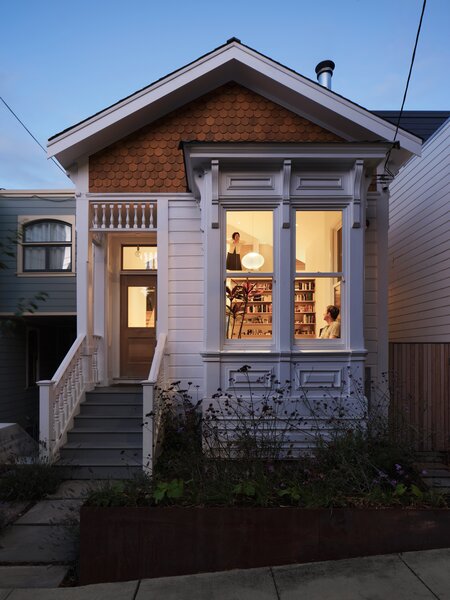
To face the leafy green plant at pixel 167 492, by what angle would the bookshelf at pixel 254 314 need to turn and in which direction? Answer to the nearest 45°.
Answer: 0° — it already faces it

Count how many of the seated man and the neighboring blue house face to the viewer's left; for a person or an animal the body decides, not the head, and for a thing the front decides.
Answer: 1

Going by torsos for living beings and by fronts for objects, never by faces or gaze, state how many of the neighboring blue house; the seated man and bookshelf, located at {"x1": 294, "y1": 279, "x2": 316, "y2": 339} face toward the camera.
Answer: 2

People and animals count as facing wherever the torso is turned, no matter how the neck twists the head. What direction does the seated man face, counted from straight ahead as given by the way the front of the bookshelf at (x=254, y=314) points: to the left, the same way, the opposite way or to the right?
to the right

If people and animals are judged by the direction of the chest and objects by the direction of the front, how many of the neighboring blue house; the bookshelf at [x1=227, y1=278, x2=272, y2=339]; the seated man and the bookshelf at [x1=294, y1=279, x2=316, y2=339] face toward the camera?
3

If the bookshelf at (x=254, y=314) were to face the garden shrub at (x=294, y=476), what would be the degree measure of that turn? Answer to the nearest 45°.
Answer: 0° — it already faces it

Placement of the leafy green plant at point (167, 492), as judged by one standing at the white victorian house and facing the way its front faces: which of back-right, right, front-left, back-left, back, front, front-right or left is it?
front

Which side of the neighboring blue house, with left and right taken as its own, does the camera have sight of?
front

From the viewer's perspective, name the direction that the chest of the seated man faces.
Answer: to the viewer's left

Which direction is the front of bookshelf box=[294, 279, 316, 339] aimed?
toward the camera

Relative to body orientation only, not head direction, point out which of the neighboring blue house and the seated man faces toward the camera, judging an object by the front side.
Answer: the neighboring blue house

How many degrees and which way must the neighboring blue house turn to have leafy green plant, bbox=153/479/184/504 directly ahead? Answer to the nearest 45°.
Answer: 0° — it already faces it
